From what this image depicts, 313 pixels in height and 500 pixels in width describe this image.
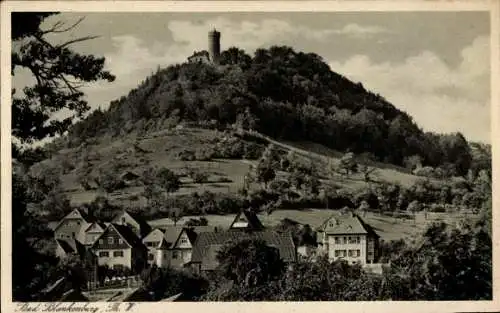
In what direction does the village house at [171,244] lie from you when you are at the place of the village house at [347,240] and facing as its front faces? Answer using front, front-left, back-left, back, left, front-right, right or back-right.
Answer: right

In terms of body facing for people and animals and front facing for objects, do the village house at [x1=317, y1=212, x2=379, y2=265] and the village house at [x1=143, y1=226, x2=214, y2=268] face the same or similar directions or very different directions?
same or similar directions

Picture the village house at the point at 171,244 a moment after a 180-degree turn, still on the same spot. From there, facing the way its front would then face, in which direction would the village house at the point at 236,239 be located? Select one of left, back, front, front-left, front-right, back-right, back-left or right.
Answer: right

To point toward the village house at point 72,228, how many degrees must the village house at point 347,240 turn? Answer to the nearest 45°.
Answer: approximately 90° to its right

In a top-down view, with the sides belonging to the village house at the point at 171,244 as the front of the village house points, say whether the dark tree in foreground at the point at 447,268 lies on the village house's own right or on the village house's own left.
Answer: on the village house's own left

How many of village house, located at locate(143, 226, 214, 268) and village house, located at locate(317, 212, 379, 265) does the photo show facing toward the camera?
2

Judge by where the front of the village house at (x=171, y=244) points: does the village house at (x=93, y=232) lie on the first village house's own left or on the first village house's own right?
on the first village house's own right

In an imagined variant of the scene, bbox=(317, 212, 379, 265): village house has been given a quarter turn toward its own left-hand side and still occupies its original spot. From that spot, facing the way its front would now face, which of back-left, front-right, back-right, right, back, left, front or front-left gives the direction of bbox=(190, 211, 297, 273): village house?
back

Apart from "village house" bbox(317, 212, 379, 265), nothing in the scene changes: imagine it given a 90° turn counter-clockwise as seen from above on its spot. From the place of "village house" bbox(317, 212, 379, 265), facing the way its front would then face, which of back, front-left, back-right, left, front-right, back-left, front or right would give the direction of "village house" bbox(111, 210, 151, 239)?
back

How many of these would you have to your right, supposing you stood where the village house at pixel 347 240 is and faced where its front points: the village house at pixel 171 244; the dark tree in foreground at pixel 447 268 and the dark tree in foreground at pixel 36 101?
2

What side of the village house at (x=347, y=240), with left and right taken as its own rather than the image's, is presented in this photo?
front

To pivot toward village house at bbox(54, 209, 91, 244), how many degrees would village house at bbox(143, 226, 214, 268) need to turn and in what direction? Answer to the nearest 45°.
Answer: approximately 90° to its right

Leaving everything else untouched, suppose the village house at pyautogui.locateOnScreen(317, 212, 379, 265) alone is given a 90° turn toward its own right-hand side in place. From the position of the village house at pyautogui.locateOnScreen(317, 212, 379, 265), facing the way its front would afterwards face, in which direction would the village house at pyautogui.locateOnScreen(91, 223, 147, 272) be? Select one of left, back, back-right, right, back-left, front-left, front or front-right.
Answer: front

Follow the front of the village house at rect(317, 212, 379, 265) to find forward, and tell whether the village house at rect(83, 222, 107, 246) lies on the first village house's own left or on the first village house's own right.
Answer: on the first village house's own right

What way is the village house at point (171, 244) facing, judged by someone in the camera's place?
facing the viewer
